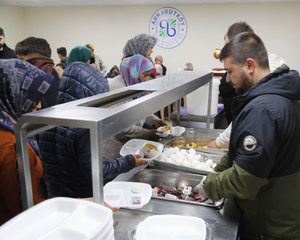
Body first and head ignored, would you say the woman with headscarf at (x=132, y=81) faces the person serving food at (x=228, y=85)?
yes

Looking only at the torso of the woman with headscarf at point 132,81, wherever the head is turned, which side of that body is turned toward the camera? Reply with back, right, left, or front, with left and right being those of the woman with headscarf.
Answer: right

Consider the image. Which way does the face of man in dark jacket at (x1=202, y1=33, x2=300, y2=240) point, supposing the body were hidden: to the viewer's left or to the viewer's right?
to the viewer's left

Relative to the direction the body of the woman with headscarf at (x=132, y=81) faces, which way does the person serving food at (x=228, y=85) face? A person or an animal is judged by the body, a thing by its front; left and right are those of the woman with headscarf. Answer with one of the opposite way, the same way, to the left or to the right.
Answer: the opposite way

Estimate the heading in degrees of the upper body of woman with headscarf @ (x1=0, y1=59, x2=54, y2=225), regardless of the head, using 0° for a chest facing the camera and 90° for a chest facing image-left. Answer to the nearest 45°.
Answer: approximately 225°

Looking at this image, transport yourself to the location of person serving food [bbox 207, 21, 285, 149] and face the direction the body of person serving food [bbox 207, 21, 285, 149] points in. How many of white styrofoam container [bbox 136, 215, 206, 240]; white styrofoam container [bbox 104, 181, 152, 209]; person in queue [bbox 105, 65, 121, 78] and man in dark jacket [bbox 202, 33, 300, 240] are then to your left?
3

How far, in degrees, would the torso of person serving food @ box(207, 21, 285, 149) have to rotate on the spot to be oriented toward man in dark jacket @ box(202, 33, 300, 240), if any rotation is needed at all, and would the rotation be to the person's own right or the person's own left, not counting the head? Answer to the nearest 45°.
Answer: approximately 90° to the person's own left

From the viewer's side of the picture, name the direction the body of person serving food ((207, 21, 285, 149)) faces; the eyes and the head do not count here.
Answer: to the viewer's left

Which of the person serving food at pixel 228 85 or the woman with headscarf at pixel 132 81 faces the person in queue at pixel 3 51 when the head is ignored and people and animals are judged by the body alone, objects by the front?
the person serving food at pixel 228 85

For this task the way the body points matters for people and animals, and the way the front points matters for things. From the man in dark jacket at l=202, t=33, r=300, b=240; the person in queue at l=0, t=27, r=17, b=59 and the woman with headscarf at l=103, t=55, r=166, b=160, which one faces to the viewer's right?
the woman with headscarf

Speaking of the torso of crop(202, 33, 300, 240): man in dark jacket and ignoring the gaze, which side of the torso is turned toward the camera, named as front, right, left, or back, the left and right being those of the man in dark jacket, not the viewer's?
left

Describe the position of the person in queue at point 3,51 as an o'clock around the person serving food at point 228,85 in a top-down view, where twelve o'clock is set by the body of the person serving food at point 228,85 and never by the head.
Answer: the person in queue at point 3,51 is roughly at 12 o'clock from the person serving food at point 228,85.
